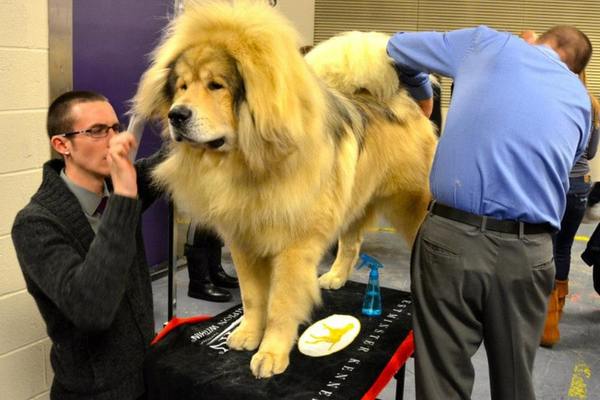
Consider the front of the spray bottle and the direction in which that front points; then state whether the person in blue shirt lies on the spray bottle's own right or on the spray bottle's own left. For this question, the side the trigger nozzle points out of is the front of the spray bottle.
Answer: on the spray bottle's own left

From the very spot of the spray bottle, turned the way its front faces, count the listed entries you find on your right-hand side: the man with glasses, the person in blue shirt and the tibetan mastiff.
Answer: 0

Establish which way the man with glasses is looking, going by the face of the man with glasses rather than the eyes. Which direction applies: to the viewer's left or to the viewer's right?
to the viewer's right

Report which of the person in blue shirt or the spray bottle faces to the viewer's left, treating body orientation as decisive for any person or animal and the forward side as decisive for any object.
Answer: the spray bottle

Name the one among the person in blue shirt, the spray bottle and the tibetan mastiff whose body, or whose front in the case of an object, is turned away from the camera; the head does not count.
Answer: the person in blue shirt

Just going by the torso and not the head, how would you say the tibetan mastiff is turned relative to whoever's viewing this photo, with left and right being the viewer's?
facing the viewer and to the left of the viewer

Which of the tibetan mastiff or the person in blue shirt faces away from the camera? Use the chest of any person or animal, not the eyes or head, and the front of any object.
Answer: the person in blue shirt

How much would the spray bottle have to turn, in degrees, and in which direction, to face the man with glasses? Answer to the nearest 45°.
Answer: approximately 45° to its left

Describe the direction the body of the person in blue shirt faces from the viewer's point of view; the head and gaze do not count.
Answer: away from the camera

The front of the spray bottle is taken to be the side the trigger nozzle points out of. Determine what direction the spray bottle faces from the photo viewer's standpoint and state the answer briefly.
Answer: facing to the left of the viewer

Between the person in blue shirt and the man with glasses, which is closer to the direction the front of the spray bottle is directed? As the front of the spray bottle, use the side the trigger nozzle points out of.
the man with glasses

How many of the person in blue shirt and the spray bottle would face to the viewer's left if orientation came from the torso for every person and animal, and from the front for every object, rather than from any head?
1

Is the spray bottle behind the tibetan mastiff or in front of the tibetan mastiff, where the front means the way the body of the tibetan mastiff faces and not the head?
behind
